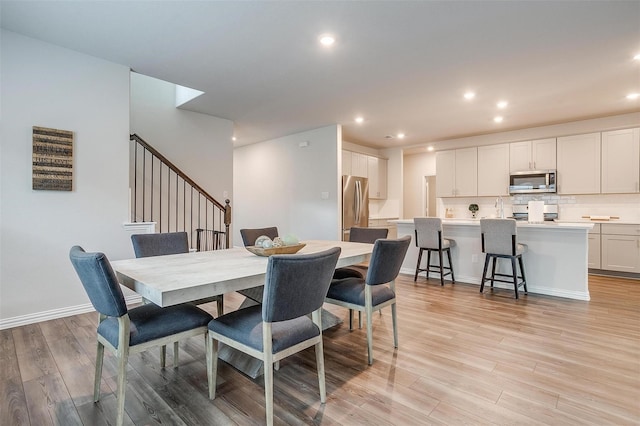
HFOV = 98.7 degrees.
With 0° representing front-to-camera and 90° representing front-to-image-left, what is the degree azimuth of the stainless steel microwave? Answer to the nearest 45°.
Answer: approximately 0°

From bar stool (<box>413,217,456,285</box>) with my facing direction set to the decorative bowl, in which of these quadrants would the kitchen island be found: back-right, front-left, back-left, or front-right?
back-left

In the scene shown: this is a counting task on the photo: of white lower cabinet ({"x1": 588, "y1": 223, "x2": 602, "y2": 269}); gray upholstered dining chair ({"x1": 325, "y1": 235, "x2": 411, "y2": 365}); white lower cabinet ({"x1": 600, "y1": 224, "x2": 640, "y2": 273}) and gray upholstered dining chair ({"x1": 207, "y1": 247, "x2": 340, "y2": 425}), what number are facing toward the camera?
2

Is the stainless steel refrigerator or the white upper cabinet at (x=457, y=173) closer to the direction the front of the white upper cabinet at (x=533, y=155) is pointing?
the stainless steel refrigerator

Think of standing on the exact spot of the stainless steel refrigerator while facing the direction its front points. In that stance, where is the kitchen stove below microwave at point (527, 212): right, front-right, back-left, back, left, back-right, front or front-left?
front-left

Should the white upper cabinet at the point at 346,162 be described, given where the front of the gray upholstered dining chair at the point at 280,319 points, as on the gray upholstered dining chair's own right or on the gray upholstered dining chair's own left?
on the gray upholstered dining chair's own right

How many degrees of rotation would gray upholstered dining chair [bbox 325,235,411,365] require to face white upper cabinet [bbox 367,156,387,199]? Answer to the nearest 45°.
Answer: approximately 45° to its right

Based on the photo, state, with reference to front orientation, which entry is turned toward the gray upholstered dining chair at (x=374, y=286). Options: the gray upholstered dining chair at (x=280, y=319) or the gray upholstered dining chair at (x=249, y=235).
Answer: the gray upholstered dining chair at (x=249, y=235)

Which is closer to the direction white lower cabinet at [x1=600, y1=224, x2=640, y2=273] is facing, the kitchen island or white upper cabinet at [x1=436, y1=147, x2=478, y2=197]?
the kitchen island

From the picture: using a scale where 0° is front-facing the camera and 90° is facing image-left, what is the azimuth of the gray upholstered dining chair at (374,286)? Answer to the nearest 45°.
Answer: approximately 135°
